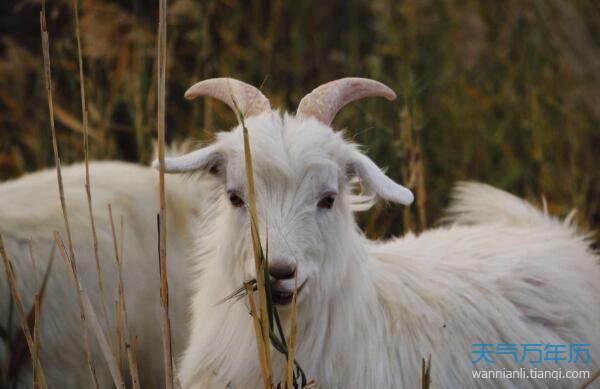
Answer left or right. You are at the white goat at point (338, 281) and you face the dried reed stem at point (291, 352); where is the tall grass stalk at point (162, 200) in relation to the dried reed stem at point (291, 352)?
right

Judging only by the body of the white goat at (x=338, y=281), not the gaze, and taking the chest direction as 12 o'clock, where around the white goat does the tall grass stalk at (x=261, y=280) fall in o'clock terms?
The tall grass stalk is roughly at 11 o'clock from the white goat.

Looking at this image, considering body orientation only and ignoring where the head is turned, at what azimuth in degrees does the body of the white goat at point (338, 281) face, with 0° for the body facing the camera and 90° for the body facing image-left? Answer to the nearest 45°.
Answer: approximately 45°

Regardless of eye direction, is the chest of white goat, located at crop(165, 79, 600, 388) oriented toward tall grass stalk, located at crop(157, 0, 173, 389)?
yes
